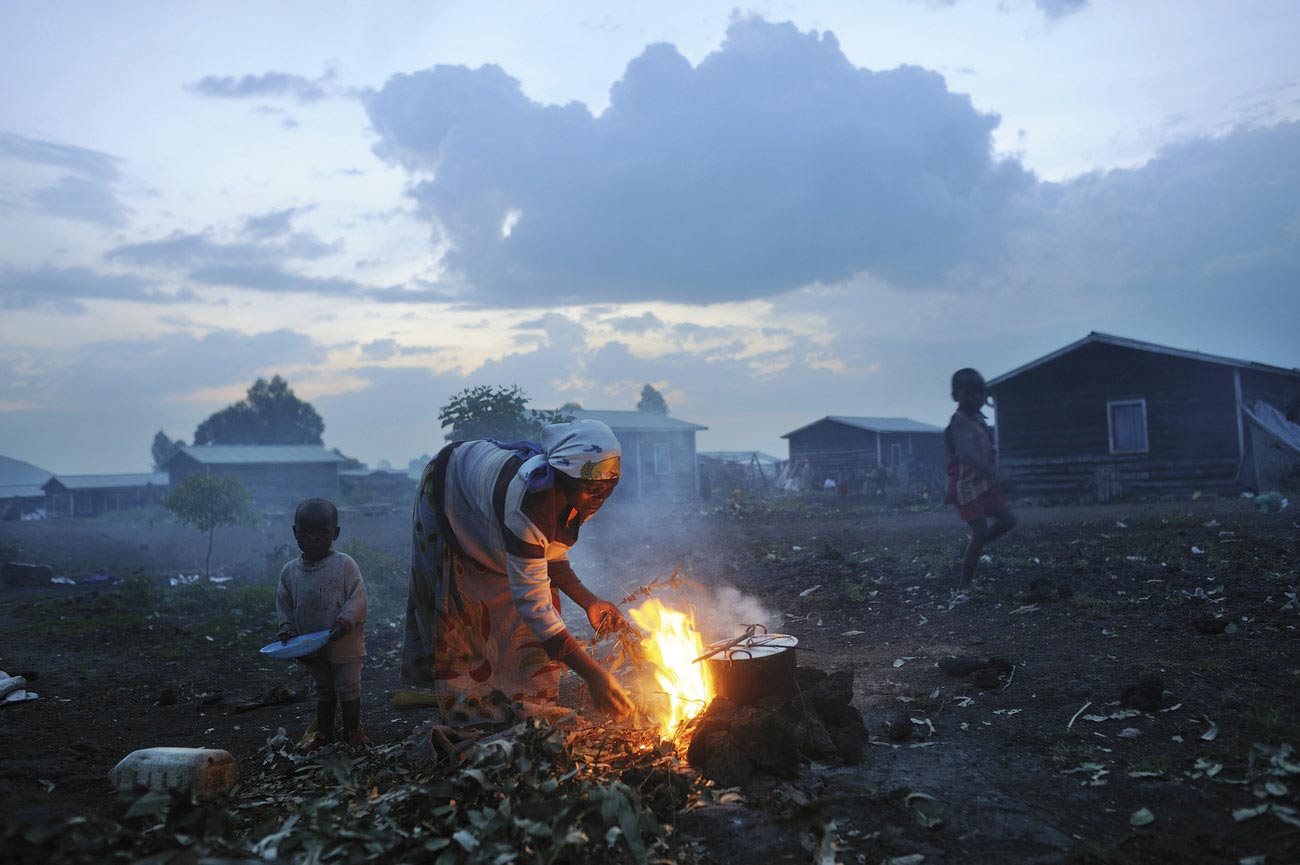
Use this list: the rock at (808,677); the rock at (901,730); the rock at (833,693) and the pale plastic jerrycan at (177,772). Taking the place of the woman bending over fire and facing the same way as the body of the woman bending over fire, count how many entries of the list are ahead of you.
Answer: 3

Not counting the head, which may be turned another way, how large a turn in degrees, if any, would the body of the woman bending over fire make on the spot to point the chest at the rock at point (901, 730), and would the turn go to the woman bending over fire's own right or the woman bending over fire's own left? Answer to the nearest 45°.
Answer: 0° — they already face it

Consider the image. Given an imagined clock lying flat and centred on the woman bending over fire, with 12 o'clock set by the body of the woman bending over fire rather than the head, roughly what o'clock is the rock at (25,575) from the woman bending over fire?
The rock is roughly at 8 o'clock from the woman bending over fire.

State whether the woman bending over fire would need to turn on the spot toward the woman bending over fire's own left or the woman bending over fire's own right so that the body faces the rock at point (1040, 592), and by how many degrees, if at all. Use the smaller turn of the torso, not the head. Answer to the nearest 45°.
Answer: approximately 45° to the woman bending over fire's own left

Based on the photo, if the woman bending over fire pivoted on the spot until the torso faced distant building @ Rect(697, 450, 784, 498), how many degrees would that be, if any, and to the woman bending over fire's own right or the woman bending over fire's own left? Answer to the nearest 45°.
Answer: approximately 90° to the woman bending over fire's own left

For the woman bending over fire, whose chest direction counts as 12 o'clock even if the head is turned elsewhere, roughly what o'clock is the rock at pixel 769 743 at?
The rock is roughly at 1 o'clock from the woman bending over fire.

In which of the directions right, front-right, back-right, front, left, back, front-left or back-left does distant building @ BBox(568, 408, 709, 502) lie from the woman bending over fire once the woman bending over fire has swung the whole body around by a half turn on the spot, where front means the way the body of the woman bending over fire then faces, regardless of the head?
right

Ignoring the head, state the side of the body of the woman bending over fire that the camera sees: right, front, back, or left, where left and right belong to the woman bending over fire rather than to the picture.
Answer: right

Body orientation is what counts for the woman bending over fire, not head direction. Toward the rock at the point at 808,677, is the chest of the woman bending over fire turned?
yes

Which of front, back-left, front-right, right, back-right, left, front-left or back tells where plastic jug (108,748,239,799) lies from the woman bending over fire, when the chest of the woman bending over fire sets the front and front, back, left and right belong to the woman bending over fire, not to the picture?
back
